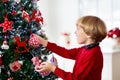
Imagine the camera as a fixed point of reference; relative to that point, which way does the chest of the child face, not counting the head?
to the viewer's left

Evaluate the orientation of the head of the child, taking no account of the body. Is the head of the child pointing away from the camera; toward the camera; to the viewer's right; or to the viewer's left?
to the viewer's left

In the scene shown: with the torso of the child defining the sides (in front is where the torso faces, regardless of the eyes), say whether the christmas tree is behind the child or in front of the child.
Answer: in front
